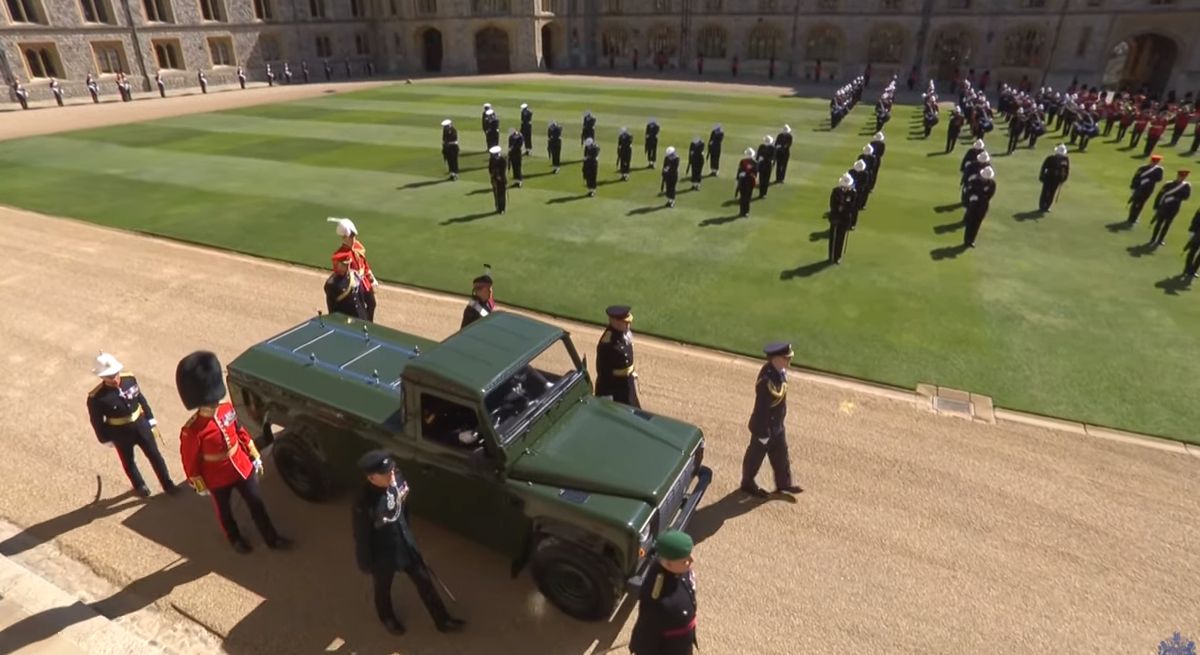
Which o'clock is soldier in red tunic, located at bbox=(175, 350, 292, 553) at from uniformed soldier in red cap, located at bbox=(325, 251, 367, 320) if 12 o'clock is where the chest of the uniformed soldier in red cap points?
The soldier in red tunic is roughly at 2 o'clock from the uniformed soldier in red cap.

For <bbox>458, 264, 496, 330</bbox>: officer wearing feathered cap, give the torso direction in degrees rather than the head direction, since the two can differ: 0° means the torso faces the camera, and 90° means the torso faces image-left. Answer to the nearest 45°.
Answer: approximately 315°

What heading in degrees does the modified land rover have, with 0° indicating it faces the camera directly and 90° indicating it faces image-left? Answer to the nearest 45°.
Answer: approximately 315°

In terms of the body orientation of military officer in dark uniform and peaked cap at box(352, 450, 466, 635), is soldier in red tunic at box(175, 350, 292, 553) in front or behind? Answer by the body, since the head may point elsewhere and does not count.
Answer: behind

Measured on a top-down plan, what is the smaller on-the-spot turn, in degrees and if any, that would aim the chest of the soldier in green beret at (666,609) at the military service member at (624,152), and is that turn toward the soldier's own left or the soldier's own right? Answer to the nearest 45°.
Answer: approximately 135° to the soldier's own left

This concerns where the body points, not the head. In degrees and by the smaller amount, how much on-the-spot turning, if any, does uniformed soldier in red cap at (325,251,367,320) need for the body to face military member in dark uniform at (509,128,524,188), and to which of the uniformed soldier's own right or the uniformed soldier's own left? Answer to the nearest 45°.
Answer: approximately 90° to the uniformed soldier's own left

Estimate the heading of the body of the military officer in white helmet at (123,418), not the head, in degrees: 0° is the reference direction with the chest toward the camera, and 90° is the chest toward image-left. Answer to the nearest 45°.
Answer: approximately 315°

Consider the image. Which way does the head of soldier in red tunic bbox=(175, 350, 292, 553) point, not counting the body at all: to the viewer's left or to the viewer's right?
to the viewer's right

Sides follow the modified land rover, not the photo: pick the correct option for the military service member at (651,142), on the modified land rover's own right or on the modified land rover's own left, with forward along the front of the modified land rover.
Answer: on the modified land rover's own left

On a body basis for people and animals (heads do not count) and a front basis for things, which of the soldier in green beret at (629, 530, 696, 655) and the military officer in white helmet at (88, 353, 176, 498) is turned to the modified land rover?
the military officer in white helmet
